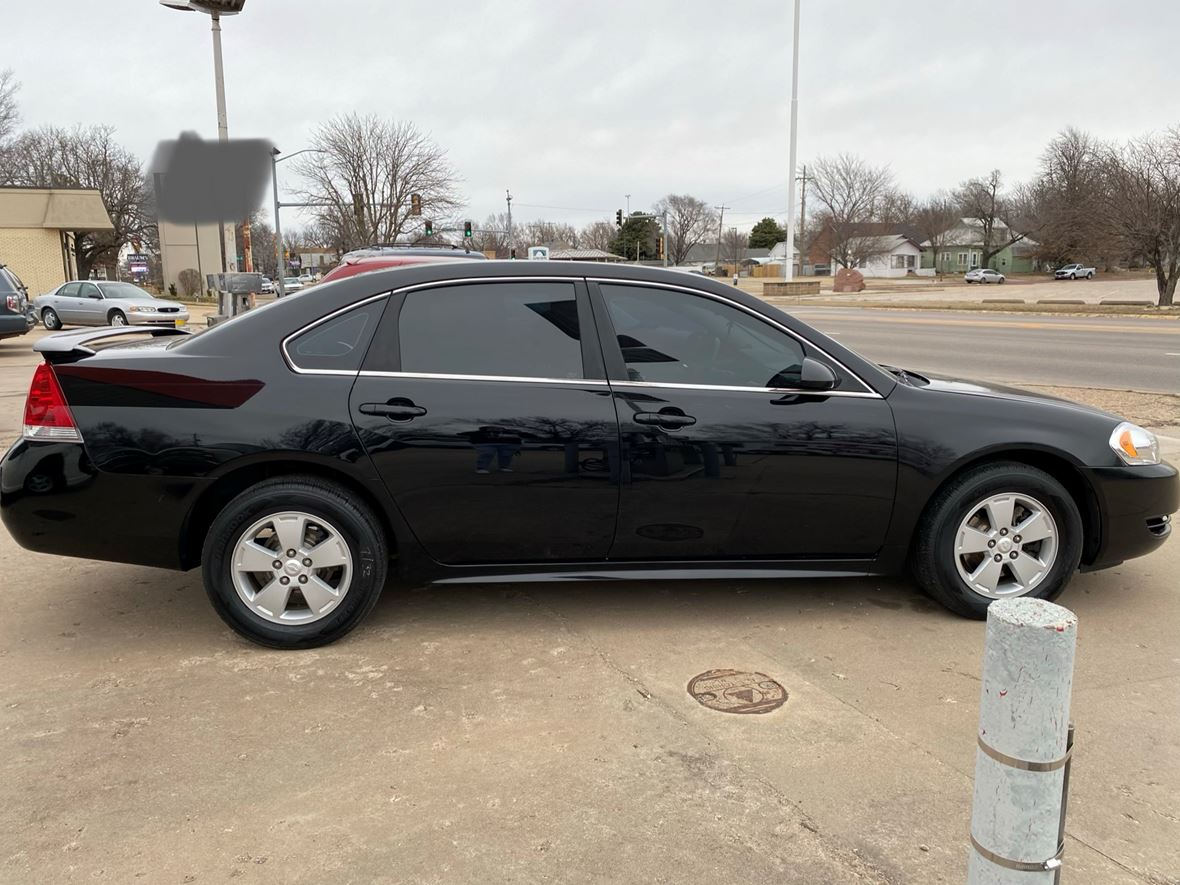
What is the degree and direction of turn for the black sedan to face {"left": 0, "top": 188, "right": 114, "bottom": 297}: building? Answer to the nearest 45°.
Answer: approximately 135° to its left

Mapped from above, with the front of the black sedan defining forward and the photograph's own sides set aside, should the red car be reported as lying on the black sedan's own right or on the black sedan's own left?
on the black sedan's own left

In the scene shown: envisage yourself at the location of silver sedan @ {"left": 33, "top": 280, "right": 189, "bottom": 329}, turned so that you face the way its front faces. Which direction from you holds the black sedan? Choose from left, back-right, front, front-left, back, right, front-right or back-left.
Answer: front-right

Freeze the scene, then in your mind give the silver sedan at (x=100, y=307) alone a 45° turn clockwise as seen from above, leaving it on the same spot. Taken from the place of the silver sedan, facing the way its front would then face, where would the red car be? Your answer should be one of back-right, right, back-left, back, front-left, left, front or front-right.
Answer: front

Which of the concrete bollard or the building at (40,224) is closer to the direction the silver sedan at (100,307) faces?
the concrete bollard

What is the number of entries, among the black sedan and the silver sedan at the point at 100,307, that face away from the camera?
0

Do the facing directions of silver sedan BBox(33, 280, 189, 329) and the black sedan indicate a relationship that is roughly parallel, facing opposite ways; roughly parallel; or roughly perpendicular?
roughly parallel

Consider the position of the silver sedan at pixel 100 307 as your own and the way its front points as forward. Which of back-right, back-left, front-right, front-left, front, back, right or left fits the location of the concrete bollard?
front-right

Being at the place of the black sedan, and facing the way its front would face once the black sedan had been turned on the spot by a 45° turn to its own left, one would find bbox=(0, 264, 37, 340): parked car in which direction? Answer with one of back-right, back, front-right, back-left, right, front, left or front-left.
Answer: left

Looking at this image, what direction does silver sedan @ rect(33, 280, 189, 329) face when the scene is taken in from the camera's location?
facing the viewer and to the right of the viewer

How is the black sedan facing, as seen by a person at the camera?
facing to the right of the viewer

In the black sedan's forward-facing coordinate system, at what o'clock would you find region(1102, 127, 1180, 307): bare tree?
The bare tree is roughly at 10 o'clock from the black sedan.

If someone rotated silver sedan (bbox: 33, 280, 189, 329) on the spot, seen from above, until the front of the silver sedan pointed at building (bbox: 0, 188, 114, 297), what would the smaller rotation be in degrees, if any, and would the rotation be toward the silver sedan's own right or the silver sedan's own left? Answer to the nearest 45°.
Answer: approximately 135° to the silver sedan's own left

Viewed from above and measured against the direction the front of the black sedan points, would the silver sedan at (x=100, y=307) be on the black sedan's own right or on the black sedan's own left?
on the black sedan's own left

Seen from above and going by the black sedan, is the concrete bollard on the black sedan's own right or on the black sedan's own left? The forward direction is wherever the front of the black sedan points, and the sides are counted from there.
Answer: on the black sedan's own right
